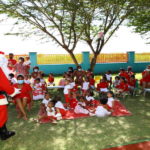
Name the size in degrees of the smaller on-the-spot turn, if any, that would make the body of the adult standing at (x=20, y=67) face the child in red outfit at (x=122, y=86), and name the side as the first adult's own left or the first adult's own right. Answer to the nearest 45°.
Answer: approximately 45° to the first adult's own left

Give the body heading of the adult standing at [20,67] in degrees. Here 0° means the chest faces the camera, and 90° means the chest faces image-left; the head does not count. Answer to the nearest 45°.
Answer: approximately 0°

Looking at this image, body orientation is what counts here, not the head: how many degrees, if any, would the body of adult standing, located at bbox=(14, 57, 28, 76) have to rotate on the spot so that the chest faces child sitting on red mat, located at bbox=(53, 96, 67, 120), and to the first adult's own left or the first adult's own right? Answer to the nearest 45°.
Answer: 0° — they already face them

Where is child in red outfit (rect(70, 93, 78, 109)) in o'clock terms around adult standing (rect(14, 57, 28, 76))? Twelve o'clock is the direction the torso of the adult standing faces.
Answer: The child in red outfit is roughly at 11 o'clock from the adult standing.

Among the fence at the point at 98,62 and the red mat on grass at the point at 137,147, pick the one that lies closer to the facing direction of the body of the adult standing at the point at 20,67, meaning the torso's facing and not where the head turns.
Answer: the red mat on grass

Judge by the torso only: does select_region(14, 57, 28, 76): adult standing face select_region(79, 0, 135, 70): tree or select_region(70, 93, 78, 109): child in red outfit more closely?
the child in red outfit

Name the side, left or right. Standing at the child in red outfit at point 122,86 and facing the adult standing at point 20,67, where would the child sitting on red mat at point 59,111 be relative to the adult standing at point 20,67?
left

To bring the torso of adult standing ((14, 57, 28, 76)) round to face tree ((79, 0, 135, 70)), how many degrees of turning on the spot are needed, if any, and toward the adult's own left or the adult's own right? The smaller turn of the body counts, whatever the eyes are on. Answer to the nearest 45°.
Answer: approximately 90° to the adult's own left
